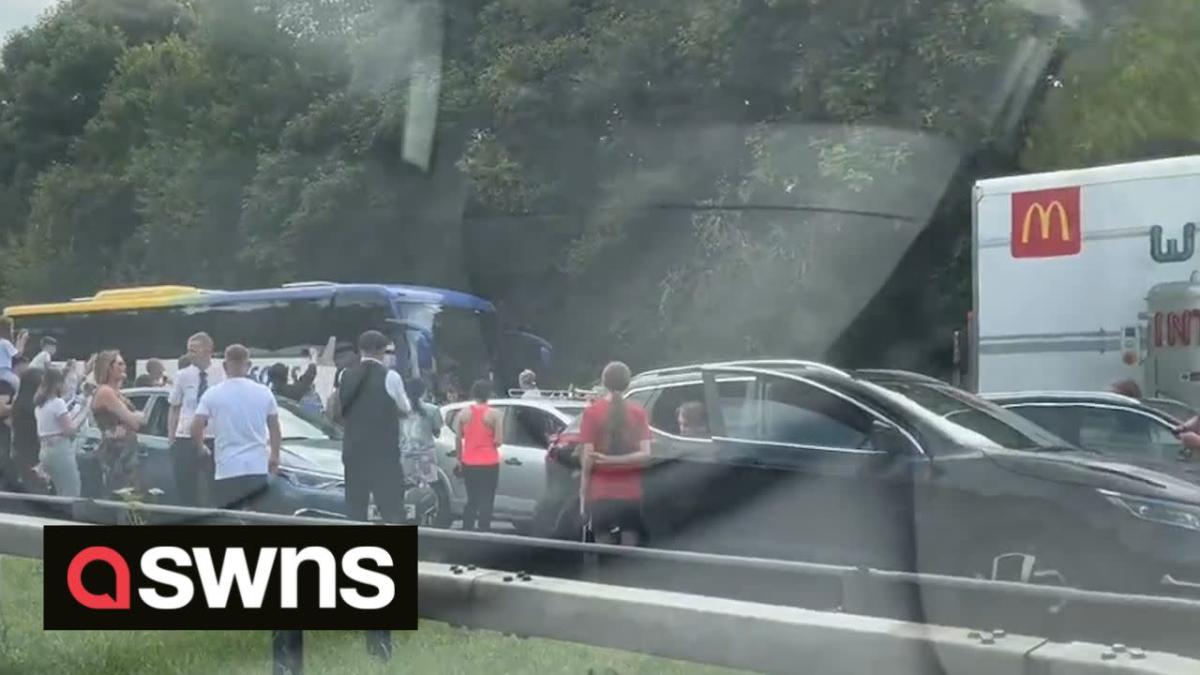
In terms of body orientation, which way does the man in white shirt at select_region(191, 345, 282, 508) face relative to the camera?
away from the camera

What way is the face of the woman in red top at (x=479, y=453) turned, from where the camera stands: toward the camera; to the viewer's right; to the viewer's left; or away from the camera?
away from the camera

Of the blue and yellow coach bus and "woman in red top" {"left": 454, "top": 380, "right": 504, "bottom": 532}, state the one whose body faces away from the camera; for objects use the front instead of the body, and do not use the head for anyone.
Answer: the woman in red top

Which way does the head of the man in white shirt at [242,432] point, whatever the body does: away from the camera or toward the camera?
away from the camera

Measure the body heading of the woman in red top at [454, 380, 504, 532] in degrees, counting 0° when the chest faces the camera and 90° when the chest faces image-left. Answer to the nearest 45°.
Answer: approximately 180°

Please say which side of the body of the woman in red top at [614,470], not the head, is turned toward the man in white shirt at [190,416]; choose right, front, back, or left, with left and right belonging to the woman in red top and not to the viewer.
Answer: left

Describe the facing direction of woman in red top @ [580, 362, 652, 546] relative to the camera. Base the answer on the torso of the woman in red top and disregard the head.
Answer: away from the camera

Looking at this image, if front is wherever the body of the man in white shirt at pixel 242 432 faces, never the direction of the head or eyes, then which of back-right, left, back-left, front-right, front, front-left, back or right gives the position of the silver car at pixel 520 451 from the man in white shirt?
right

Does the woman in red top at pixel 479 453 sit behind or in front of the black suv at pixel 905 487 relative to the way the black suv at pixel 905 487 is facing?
behind

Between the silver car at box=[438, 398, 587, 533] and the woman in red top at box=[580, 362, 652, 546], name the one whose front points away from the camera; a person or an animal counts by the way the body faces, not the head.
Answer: the woman in red top

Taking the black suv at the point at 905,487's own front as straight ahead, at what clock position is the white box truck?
The white box truck is roughly at 9 o'clock from the black suv.

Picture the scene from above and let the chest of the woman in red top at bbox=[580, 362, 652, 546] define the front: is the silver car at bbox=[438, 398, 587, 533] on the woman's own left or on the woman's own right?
on the woman's own left
